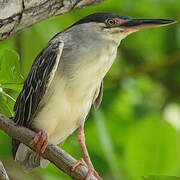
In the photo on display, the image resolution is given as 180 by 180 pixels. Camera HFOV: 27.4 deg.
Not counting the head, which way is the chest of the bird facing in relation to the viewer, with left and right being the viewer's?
facing the viewer and to the right of the viewer
